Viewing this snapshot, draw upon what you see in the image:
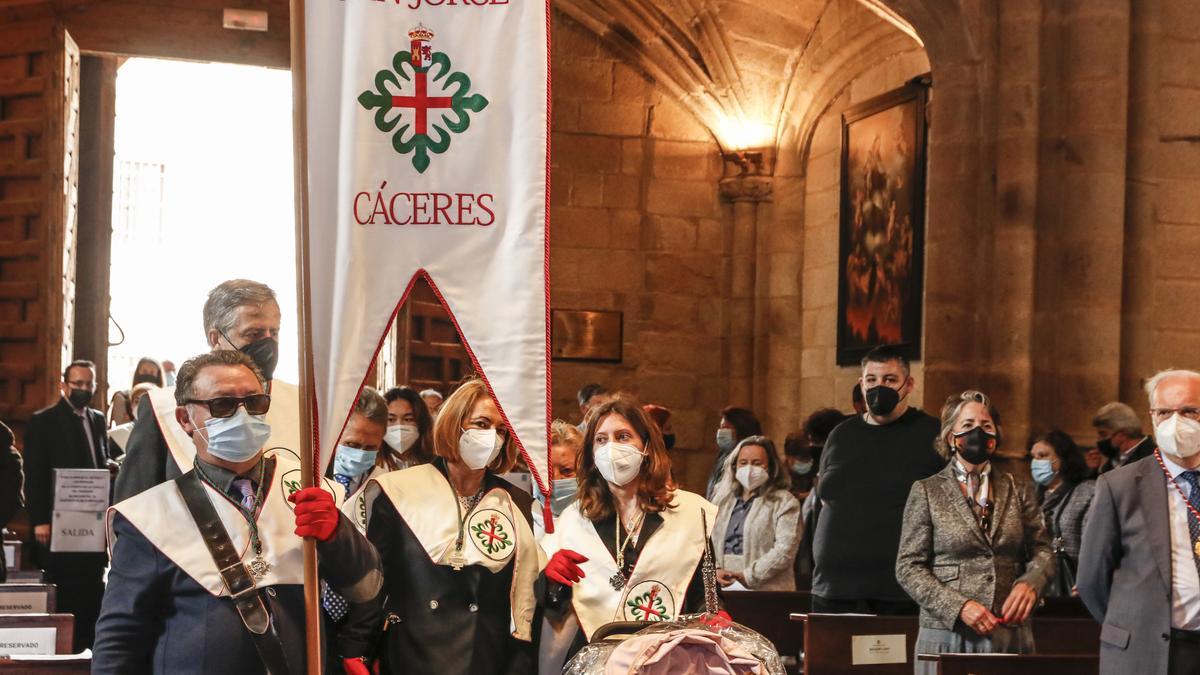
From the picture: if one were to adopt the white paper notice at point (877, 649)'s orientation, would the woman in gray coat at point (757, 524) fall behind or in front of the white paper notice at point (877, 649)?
behind

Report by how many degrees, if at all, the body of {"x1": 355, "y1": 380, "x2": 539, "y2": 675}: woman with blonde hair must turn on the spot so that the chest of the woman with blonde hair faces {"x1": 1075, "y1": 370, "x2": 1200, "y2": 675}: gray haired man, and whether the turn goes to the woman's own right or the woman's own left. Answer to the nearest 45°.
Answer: approximately 90° to the woman's own left

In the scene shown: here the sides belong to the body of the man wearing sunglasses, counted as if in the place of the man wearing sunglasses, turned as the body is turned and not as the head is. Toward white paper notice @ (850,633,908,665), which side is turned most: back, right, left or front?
left

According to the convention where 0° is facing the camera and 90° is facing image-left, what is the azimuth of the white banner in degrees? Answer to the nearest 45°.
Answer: approximately 0°

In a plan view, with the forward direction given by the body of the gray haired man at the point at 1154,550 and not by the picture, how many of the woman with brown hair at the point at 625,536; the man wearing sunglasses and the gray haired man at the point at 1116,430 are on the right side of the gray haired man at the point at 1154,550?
2

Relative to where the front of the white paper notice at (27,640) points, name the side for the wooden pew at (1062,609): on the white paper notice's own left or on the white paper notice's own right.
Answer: on the white paper notice's own left

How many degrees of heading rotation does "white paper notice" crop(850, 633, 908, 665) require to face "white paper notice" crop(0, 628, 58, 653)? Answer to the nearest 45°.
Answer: approximately 45° to its right
